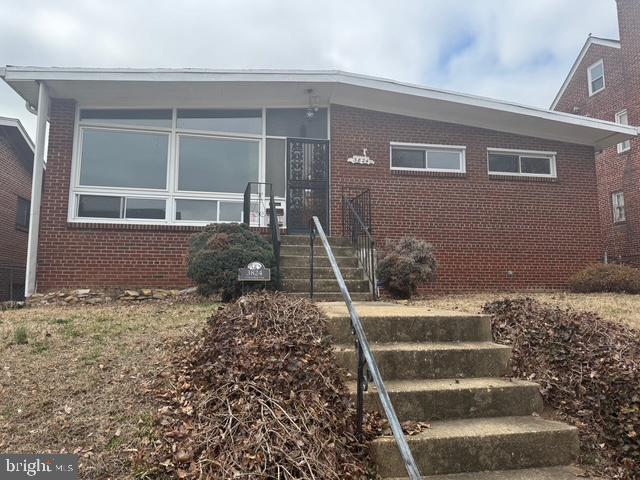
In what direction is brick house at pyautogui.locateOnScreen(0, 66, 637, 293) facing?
toward the camera

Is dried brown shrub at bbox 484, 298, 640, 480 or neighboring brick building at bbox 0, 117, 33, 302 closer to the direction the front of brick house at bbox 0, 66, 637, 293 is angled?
the dried brown shrub

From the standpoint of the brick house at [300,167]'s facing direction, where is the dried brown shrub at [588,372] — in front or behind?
in front

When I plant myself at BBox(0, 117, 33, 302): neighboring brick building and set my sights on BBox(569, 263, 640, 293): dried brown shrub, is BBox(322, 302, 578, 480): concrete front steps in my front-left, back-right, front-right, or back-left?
front-right

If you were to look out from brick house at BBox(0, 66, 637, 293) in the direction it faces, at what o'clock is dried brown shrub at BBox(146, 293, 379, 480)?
The dried brown shrub is roughly at 12 o'clock from the brick house.

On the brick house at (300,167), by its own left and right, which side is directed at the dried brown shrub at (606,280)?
left

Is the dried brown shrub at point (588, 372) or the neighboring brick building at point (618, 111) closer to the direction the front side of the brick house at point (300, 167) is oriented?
the dried brown shrub

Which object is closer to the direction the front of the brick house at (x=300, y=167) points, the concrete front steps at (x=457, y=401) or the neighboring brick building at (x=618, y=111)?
the concrete front steps

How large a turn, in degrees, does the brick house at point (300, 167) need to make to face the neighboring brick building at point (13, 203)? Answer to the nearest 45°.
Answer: approximately 135° to its right

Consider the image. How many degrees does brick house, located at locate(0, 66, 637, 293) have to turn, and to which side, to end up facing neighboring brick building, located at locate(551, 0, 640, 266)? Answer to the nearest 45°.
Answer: approximately 135° to its left

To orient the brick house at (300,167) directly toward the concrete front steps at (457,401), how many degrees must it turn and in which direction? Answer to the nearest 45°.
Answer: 0° — it already faces it
